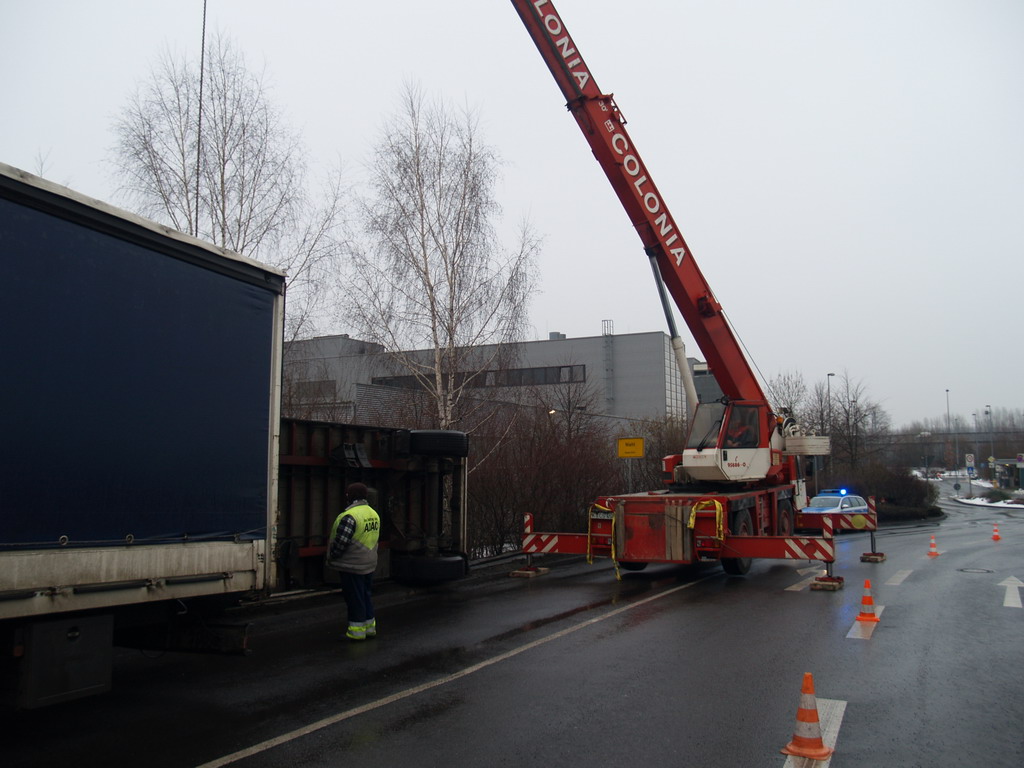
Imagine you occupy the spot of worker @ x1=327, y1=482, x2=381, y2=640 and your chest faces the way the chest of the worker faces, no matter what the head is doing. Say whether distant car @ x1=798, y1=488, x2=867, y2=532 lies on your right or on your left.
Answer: on your right

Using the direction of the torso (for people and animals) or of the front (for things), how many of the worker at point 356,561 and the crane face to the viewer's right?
0

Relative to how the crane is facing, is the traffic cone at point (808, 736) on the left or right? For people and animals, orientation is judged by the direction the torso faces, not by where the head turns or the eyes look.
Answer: on its left

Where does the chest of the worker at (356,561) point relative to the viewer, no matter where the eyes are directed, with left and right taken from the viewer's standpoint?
facing away from the viewer and to the left of the viewer

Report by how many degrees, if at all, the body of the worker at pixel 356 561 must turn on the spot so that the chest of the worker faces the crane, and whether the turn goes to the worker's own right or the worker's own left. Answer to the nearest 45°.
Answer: approximately 90° to the worker's own right

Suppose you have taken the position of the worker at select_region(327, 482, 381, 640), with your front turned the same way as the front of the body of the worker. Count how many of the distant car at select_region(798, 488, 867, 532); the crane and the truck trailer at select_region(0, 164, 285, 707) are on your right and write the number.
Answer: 2

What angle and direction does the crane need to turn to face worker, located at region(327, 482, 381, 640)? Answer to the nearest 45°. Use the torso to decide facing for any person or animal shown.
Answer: approximately 180°

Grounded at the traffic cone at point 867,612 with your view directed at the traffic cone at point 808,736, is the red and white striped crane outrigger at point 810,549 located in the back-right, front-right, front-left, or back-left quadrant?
back-right
